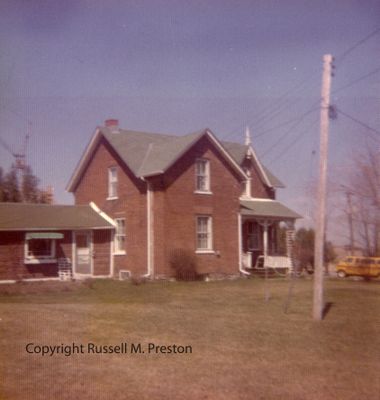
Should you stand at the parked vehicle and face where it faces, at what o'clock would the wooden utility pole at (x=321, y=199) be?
The wooden utility pole is roughly at 9 o'clock from the parked vehicle.

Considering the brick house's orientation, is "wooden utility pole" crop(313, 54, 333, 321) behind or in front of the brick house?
in front

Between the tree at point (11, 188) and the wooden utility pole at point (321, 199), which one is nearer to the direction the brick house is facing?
the wooden utility pole

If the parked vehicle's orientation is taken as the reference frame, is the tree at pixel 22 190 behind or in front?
in front

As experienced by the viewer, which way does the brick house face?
facing the viewer

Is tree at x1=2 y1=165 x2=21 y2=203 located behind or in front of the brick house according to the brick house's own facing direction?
behind

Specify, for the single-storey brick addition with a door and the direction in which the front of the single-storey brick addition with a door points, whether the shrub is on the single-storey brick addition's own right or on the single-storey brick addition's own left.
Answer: on the single-storey brick addition's own left

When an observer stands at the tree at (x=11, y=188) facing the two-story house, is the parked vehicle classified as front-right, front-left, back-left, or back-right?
front-left

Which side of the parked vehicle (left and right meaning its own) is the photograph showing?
left

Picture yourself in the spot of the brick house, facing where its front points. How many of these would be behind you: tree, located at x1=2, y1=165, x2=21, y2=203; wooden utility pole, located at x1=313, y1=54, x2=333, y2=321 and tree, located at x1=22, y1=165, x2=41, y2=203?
2

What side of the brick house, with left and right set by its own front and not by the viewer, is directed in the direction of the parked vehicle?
left

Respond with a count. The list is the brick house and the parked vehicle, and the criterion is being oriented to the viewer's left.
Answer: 1
